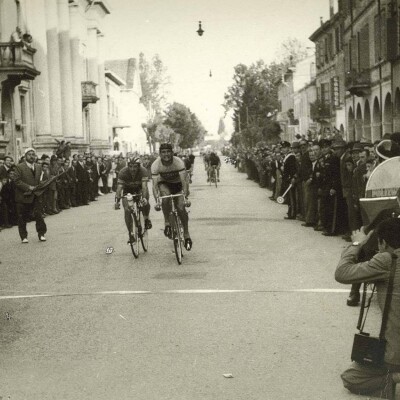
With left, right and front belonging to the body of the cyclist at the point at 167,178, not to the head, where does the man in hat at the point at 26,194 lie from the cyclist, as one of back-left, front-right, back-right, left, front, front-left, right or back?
back-right

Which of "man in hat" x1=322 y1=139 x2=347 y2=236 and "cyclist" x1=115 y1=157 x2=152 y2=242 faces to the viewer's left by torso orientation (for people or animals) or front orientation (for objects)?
the man in hat

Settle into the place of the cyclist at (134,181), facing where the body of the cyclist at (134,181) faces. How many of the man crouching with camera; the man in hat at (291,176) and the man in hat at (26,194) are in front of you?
1

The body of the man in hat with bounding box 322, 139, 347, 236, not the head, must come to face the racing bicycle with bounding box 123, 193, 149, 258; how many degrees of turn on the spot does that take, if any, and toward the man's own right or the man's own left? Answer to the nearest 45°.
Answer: approximately 45° to the man's own left

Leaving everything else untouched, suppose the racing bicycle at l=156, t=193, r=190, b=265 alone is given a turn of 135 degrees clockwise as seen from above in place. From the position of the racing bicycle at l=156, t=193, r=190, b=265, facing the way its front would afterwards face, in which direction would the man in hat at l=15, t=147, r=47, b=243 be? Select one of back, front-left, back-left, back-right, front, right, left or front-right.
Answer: front

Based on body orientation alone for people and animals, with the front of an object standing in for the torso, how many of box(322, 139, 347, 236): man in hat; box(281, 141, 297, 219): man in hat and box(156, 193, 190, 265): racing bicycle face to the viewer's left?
2

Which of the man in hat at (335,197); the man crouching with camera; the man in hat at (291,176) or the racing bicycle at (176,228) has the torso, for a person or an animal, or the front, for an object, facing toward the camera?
the racing bicycle

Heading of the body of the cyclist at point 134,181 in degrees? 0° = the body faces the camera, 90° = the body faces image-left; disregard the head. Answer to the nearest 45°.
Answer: approximately 0°

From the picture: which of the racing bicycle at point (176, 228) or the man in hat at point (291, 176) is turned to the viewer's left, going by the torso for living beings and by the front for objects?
the man in hat

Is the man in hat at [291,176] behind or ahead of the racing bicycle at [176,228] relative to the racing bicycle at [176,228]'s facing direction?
behind

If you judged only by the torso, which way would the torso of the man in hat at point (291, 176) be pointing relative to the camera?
to the viewer's left

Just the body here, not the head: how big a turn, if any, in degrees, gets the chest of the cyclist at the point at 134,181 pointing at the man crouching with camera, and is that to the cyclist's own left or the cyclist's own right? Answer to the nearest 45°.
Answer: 0° — they already face them

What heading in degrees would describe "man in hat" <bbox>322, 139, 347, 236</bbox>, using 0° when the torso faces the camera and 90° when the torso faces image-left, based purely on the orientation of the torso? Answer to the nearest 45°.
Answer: approximately 90°

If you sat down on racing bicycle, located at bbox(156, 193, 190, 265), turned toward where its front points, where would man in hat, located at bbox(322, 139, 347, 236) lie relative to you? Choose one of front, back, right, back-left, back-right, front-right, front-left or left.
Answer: back-left
